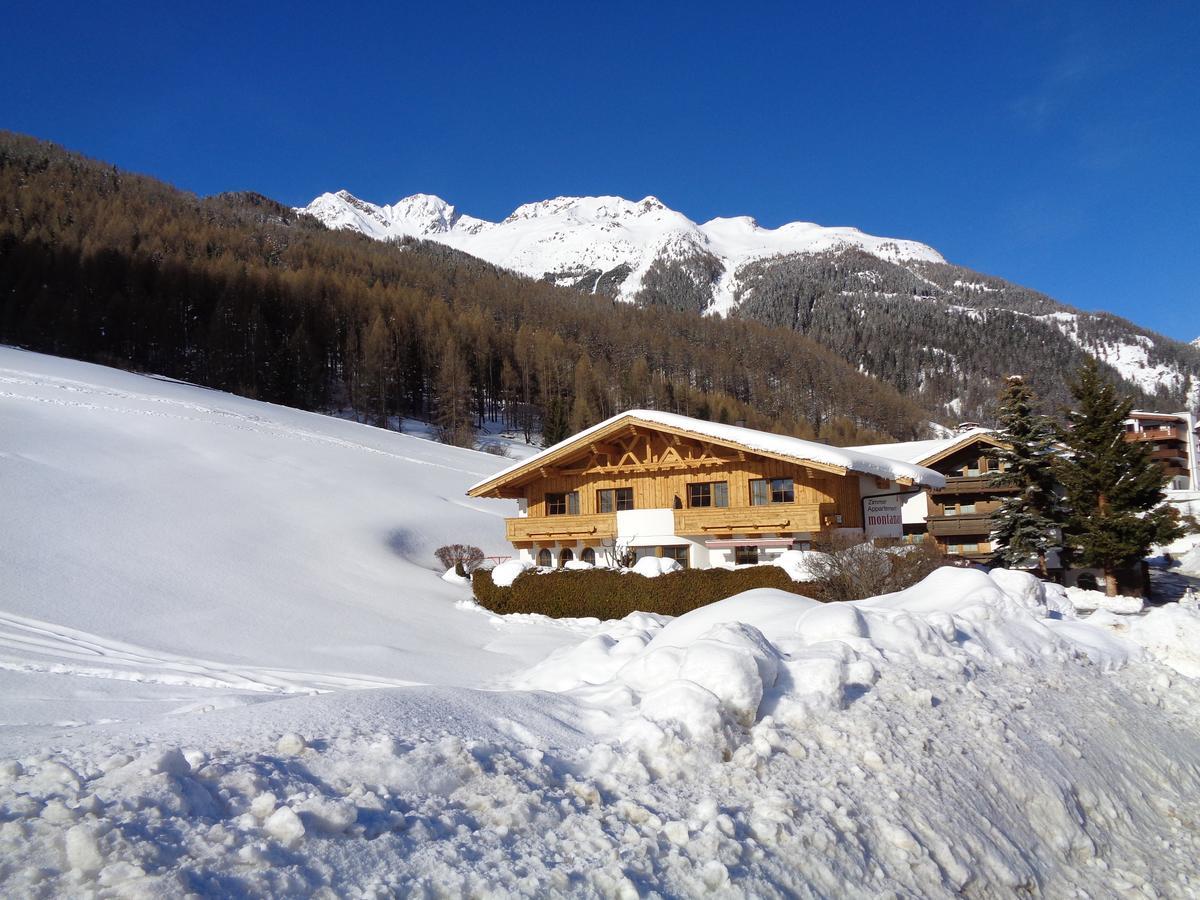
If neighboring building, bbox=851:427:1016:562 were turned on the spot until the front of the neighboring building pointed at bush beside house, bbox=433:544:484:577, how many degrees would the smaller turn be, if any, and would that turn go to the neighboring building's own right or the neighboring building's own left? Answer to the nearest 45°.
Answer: approximately 90° to the neighboring building's own right

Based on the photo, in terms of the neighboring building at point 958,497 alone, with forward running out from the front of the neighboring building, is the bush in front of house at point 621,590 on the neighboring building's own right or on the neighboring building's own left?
on the neighboring building's own right

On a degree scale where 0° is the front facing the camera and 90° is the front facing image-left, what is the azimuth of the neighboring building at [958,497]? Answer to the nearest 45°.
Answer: approximately 315°

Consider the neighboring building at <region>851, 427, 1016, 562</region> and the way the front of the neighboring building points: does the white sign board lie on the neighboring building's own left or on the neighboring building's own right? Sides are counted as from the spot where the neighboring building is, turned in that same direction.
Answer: on the neighboring building's own right
